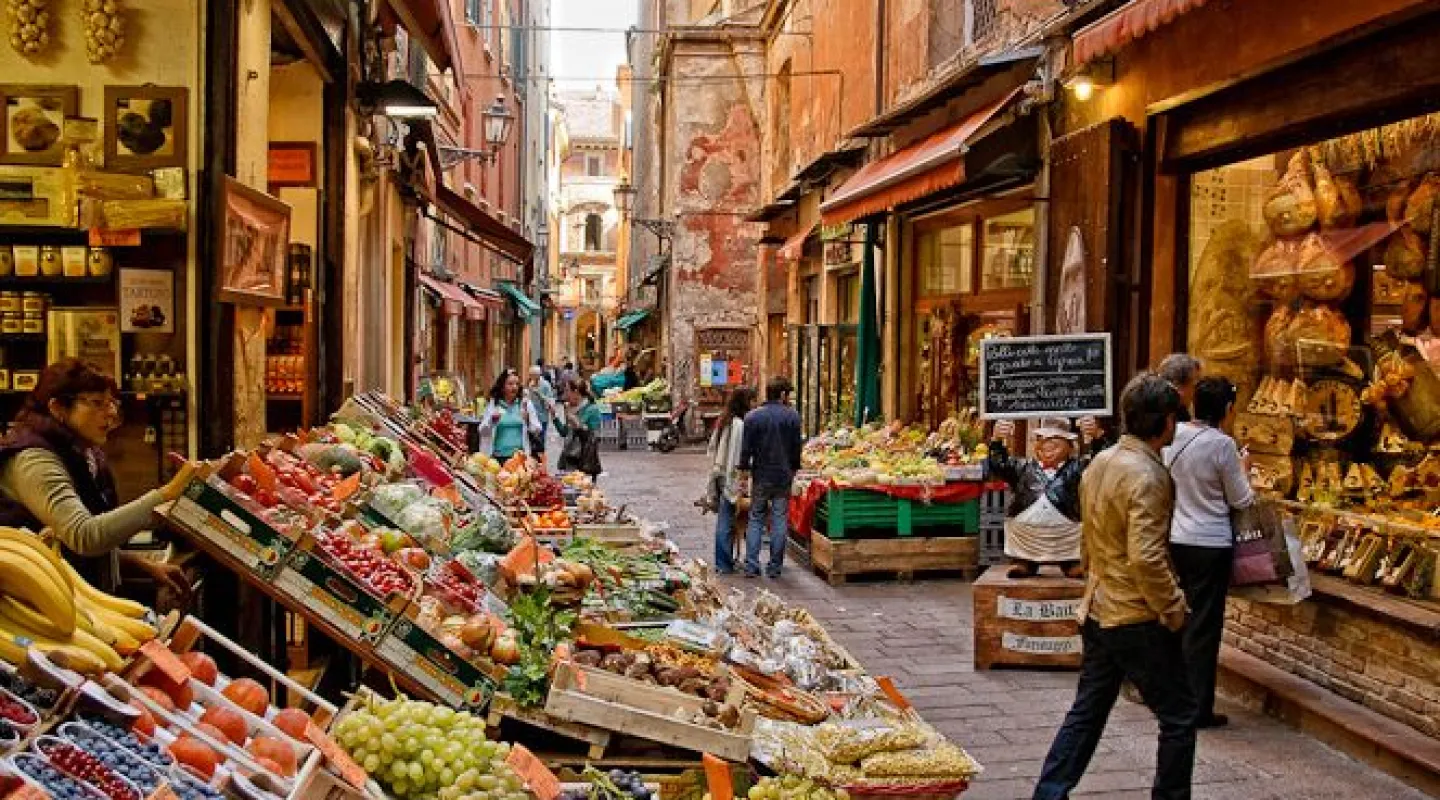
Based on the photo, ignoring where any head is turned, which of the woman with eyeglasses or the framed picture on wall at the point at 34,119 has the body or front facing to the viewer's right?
the woman with eyeglasses

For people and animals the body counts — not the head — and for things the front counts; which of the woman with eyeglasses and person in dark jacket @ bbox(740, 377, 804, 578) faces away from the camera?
the person in dark jacket

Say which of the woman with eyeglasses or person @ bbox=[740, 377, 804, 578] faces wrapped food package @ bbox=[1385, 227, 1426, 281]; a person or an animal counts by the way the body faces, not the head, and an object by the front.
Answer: the woman with eyeglasses

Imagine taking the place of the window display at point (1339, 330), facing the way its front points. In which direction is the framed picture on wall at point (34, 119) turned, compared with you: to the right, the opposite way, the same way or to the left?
to the left

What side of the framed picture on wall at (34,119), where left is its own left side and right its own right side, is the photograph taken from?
front

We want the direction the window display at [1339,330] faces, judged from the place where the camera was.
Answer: facing the viewer and to the left of the viewer

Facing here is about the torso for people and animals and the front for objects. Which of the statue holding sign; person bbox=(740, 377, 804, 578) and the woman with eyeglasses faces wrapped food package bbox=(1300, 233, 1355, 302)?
the woman with eyeglasses

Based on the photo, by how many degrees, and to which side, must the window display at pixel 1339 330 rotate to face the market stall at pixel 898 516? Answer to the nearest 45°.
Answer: approximately 90° to its right

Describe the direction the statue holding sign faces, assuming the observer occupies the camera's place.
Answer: facing the viewer

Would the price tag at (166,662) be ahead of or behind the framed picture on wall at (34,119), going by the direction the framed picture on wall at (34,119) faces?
ahead

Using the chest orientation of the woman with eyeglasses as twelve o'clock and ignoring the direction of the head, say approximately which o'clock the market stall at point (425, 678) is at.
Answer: The market stall is roughly at 1 o'clock from the woman with eyeglasses.

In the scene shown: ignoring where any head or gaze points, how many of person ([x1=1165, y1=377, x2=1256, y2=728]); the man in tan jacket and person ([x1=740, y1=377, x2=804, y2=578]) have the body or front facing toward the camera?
0

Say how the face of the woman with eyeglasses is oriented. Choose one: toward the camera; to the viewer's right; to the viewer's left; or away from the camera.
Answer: to the viewer's right

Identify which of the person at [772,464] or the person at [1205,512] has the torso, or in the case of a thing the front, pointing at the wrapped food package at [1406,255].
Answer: the person at [1205,512]

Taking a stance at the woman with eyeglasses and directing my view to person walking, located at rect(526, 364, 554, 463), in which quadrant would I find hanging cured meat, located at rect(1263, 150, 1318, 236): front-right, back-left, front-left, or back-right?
front-right

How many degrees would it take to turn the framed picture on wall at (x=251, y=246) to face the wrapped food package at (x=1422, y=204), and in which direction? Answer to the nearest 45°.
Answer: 0° — it already faces it
